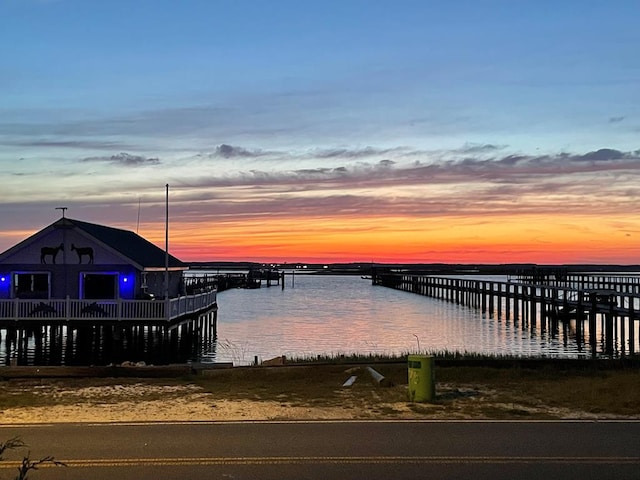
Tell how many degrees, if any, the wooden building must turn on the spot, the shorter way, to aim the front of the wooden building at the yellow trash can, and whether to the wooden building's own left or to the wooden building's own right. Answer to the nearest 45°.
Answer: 0° — it already faces it

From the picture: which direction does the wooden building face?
toward the camera
